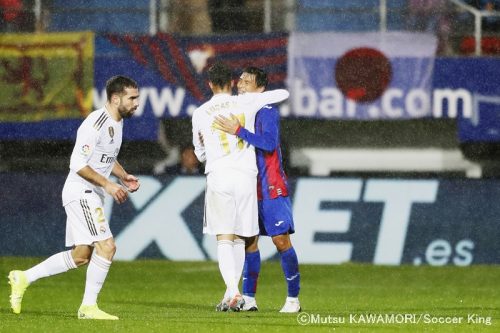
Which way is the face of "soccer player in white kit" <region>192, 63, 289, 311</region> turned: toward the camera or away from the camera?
away from the camera

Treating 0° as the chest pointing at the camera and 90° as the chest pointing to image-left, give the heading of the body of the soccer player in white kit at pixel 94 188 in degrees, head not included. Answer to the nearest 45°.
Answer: approximately 270°

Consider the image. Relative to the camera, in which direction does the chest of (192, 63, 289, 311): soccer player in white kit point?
away from the camera

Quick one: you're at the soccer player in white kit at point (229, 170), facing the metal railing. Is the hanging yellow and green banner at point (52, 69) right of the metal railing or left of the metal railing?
left

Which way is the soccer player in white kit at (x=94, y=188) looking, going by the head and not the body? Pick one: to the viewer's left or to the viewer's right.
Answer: to the viewer's right

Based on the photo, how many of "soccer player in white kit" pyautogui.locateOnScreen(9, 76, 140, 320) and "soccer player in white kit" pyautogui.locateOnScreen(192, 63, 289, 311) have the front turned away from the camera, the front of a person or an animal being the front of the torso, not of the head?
1

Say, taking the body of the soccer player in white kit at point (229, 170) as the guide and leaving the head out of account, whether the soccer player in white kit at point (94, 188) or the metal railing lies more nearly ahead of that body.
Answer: the metal railing
